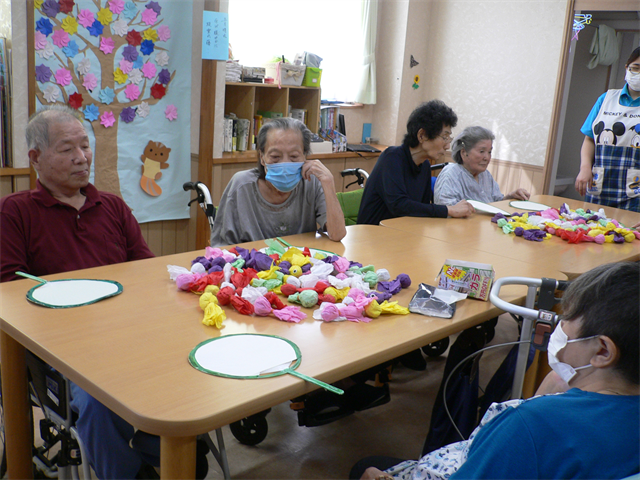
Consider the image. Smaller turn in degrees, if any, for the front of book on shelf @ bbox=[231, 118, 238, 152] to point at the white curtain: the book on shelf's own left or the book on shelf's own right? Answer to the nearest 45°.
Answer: approximately 135° to the book on shelf's own left

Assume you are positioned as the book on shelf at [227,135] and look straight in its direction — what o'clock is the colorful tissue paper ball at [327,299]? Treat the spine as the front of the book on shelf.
The colorful tissue paper ball is roughly at 12 o'clock from the book on shelf.

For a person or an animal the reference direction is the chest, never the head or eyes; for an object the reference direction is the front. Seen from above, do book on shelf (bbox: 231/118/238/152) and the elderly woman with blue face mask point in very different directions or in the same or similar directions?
same or similar directions

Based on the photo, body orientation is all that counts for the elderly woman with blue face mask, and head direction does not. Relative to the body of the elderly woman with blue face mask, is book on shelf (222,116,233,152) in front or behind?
behind

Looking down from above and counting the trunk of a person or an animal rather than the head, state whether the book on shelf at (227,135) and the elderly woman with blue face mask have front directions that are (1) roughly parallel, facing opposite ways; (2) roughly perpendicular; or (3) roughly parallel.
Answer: roughly parallel

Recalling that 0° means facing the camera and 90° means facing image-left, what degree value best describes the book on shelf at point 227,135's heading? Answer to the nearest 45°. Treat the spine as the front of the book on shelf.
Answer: approximately 0°

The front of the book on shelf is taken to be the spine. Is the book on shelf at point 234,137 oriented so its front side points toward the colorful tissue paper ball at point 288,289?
yes

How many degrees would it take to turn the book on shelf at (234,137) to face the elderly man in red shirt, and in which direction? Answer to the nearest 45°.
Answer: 0° — it already faces them

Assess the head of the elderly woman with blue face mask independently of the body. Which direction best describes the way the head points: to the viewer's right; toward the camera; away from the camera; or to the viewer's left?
toward the camera

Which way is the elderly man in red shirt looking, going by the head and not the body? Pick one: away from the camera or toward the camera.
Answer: toward the camera

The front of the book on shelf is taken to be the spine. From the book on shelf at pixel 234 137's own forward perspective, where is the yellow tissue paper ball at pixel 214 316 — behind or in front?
in front

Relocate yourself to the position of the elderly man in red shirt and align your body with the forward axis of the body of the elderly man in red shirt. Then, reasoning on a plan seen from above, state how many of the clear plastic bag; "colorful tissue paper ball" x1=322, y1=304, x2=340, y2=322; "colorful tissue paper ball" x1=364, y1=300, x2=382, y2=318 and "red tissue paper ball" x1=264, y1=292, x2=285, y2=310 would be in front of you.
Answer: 4

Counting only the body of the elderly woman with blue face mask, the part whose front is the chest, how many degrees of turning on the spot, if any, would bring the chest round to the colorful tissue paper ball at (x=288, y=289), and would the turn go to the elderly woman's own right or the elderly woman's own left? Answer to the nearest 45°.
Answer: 0° — they already face it

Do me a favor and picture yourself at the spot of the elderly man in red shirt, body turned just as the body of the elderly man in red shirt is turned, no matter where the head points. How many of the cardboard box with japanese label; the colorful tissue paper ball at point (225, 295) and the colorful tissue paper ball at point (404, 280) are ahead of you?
3

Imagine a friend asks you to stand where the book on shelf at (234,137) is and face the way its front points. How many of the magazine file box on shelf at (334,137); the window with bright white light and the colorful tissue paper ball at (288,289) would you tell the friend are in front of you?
1

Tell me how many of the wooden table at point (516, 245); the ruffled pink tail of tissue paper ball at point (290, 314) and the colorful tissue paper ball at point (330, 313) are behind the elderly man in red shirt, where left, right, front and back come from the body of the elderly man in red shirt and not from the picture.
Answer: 0

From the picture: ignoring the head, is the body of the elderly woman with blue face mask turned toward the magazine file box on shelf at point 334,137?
no

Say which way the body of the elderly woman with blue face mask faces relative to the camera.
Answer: toward the camera

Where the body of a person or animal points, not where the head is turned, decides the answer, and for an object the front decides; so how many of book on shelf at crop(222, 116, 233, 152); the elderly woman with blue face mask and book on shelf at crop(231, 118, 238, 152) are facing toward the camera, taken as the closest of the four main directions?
3

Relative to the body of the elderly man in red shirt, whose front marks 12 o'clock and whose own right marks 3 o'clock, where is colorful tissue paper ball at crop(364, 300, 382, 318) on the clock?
The colorful tissue paper ball is roughly at 12 o'clock from the elderly man in red shirt.

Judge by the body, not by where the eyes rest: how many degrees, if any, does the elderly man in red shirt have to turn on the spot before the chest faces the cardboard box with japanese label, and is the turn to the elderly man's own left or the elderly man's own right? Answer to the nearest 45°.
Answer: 0° — they already face it

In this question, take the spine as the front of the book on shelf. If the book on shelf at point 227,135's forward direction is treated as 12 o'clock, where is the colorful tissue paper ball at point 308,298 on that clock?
The colorful tissue paper ball is roughly at 12 o'clock from the book on shelf.

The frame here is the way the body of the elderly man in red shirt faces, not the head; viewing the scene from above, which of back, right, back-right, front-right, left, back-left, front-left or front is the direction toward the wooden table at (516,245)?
front-left
